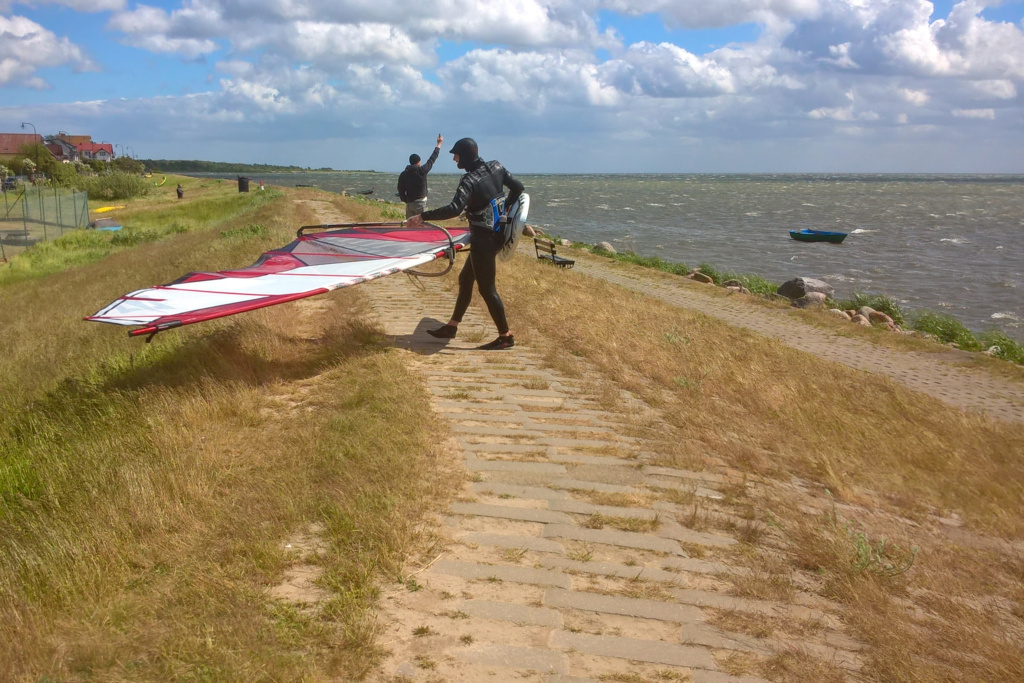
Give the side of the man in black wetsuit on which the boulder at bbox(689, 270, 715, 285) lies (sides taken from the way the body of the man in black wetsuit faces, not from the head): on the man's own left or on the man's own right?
on the man's own right

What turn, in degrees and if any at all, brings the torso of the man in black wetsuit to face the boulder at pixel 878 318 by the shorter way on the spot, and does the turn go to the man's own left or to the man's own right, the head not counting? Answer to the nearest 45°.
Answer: approximately 135° to the man's own right

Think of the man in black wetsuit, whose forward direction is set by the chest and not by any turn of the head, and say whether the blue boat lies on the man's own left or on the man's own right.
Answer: on the man's own right

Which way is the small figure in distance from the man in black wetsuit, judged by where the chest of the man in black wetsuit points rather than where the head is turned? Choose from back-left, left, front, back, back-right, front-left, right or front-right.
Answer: right

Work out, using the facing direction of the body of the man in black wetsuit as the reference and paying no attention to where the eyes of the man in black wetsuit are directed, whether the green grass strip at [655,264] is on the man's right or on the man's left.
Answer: on the man's right

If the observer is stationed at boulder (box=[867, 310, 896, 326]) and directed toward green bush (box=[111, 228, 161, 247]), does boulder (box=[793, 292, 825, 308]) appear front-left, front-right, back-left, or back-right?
front-right

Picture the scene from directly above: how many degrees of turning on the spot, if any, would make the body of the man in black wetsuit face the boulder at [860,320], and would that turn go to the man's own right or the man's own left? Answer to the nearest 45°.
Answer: approximately 135° to the man's own right

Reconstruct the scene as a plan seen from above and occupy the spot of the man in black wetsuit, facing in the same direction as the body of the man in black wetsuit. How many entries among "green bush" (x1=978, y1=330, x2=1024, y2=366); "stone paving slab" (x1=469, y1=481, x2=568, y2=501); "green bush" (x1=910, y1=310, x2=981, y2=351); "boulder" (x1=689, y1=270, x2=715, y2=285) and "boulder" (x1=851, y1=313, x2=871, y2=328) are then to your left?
1

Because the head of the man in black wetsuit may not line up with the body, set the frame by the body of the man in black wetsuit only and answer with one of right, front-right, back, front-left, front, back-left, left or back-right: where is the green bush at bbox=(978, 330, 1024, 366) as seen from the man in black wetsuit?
back-right

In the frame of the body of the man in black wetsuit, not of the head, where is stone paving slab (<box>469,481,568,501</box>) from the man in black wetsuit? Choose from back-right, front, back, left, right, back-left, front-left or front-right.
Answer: left

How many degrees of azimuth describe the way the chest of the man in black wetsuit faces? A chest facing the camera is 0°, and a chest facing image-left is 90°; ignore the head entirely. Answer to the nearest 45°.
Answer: approximately 90°

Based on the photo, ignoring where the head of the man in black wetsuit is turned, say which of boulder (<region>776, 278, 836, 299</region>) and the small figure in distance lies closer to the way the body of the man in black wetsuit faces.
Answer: the small figure in distance
